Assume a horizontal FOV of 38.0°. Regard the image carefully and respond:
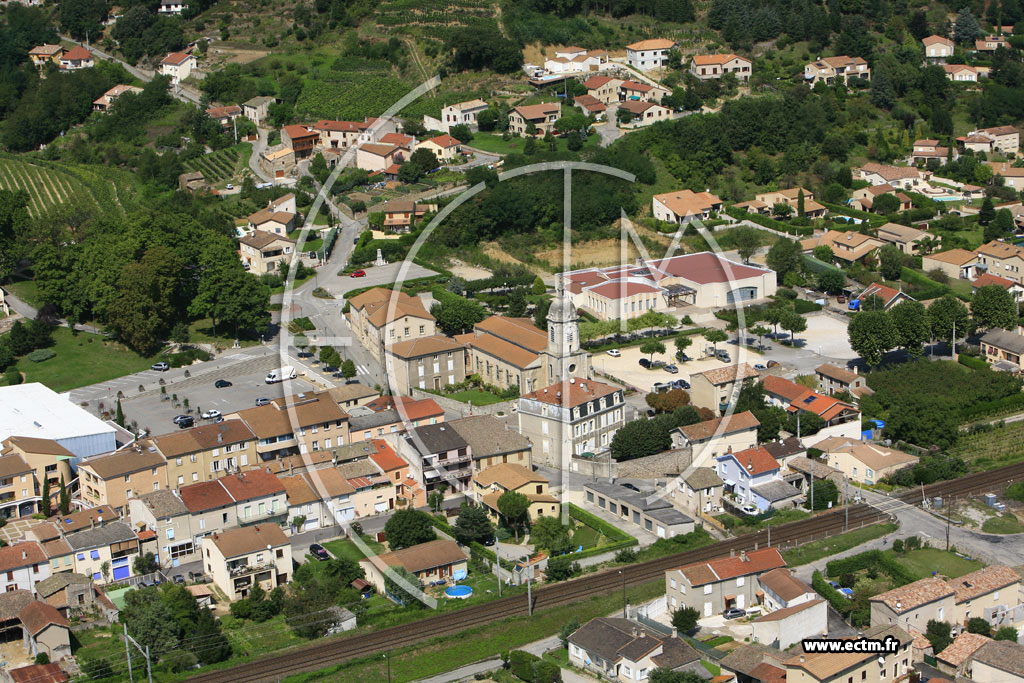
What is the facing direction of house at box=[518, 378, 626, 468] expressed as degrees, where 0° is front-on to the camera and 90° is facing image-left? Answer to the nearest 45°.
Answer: approximately 315°

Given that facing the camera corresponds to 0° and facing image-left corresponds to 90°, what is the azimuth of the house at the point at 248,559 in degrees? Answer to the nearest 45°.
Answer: approximately 315°

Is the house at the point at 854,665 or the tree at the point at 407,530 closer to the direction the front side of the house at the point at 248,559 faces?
the house

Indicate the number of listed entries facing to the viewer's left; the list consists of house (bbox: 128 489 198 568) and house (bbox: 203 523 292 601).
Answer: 0

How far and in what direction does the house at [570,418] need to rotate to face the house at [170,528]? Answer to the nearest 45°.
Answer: approximately 90° to its right

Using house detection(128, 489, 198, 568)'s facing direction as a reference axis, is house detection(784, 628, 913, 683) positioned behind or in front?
in front

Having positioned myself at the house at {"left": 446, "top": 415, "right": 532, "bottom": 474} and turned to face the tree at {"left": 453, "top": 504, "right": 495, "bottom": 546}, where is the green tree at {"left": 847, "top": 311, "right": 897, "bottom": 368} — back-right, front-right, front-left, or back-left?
back-left

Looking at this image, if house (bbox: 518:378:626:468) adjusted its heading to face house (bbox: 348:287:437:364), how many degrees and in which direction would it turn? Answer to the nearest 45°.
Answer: approximately 180°

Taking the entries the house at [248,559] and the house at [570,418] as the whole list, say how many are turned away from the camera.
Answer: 0

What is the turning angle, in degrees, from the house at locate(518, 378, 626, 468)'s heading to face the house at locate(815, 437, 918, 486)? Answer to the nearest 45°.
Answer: approximately 45° to its left
